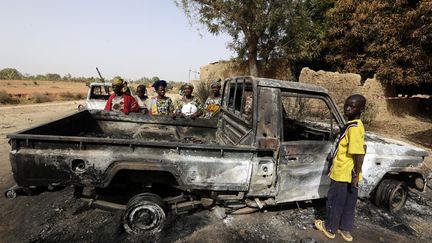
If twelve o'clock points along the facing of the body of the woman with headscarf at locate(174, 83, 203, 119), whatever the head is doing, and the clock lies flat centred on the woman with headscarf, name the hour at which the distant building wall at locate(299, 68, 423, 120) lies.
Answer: The distant building wall is roughly at 8 o'clock from the woman with headscarf.

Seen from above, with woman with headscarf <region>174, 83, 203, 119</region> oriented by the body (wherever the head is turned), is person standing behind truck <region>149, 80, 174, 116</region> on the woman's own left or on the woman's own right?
on the woman's own right

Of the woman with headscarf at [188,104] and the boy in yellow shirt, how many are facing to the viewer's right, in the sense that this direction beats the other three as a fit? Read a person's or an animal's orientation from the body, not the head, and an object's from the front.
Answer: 0

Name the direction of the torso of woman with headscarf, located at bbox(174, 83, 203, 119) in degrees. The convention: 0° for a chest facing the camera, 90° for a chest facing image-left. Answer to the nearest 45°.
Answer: approximately 0°

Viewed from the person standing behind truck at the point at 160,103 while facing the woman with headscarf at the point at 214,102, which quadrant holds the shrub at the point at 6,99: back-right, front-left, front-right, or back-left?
back-left

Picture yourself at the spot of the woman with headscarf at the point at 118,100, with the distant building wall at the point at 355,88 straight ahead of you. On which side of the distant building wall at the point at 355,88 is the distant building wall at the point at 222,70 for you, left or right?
left

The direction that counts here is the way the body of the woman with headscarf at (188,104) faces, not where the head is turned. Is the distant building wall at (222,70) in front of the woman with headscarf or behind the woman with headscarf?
behind

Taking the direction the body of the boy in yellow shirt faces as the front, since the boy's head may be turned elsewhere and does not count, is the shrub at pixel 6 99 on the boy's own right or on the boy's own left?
on the boy's own right

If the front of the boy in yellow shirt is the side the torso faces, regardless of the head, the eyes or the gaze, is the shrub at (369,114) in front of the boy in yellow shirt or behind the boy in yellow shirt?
behind

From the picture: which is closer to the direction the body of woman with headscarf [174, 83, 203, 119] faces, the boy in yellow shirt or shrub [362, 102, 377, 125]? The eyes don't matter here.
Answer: the boy in yellow shirt
